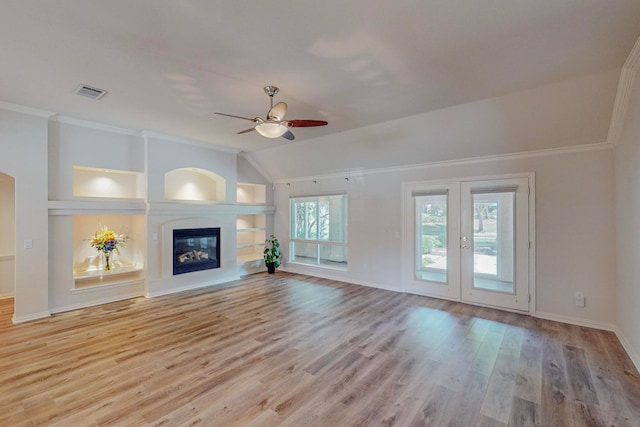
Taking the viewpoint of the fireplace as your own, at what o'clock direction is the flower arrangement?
The flower arrangement is roughly at 4 o'clock from the fireplace.

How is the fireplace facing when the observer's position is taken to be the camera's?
facing the viewer and to the right of the viewer

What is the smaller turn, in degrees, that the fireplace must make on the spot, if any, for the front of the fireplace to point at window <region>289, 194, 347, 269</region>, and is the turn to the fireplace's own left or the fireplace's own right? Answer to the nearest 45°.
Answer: approximately 45° to the fireplace's own left

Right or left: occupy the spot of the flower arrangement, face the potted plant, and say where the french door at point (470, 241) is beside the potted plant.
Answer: right

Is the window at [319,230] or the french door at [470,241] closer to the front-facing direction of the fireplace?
the french door

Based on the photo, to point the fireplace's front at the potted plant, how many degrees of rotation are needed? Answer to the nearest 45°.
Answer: approximately 45° to its left

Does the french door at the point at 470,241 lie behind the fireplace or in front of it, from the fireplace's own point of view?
in front

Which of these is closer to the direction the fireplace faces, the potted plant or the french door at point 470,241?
the french door
